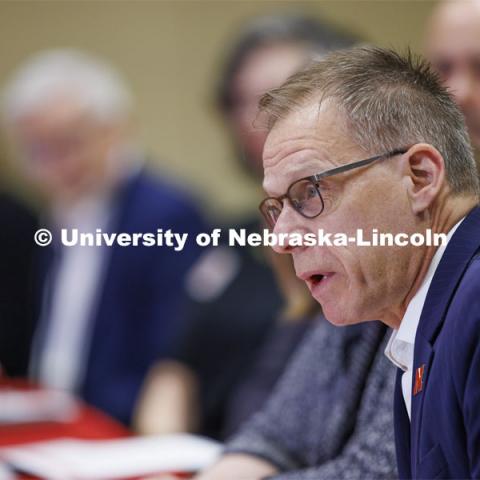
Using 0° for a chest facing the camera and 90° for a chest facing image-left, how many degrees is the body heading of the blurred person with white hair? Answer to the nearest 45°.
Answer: approximately 45°

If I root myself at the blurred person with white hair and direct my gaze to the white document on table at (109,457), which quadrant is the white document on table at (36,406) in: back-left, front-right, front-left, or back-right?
front-right

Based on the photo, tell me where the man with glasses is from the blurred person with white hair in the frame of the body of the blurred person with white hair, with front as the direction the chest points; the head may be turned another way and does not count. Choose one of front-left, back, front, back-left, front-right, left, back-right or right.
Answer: front-left

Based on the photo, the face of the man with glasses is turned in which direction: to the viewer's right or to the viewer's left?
to the viewer's left
